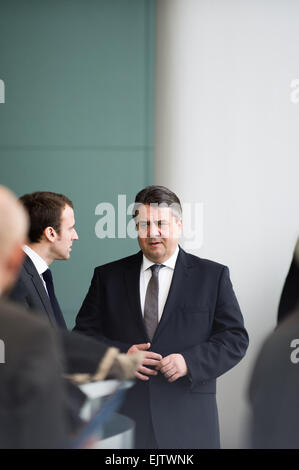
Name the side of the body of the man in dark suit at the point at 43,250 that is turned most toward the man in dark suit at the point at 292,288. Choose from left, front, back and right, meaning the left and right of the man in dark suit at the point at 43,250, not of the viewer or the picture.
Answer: front

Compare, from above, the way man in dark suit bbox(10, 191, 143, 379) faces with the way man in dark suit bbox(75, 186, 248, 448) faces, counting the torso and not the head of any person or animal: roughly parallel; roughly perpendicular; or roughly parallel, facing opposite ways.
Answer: roughly perpendicular

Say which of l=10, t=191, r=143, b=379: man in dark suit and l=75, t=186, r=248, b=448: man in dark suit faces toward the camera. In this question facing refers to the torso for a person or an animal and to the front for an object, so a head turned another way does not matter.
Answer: l=75, t=186, r=248, b=448: man in dark suit

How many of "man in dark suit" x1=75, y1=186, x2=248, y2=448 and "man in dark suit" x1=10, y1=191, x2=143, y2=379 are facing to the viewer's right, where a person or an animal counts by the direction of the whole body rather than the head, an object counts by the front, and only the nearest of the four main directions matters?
1

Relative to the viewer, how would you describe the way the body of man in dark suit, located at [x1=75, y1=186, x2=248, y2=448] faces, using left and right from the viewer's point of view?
facing the viewer

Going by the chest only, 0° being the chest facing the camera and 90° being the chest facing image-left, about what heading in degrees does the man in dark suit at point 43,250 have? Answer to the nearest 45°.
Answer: approximately 270°

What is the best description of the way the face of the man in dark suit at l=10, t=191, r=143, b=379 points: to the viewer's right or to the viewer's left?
to the viewer's right
